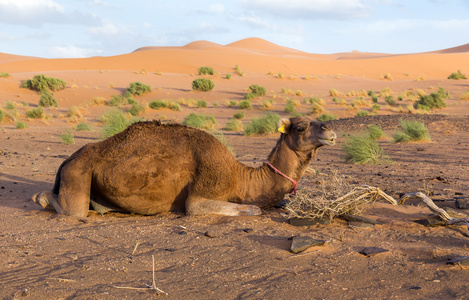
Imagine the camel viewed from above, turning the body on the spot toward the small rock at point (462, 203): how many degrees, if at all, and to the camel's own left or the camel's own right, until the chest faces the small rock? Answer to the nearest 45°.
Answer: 0° — it already faces it

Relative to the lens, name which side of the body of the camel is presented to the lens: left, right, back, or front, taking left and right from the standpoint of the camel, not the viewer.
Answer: right

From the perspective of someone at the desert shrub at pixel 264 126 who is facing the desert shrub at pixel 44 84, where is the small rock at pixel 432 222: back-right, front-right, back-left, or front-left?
back-left

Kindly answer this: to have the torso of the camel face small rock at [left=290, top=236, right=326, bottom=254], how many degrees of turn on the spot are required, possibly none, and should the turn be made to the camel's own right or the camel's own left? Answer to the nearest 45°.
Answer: approximately 45° to the camel's own right

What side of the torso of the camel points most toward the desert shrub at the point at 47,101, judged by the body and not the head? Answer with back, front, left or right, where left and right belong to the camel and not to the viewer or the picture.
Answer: left

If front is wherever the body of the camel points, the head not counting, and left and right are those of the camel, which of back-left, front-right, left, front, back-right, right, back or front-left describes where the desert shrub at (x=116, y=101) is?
left

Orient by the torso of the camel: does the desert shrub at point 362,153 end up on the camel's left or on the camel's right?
on the camel's left

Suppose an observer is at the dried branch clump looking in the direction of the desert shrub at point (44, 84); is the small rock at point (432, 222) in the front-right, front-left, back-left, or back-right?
back-right

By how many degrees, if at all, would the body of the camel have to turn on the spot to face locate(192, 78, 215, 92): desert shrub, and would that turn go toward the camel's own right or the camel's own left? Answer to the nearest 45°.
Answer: approximately 90° to the camel's own left

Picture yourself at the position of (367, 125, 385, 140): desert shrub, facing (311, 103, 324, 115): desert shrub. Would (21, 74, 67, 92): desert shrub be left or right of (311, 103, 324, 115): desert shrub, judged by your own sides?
left

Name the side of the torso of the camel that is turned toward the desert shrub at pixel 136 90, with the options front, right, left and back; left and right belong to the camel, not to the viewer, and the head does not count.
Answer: left

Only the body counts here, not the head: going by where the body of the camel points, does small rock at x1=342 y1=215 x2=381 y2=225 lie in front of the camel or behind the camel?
in front
